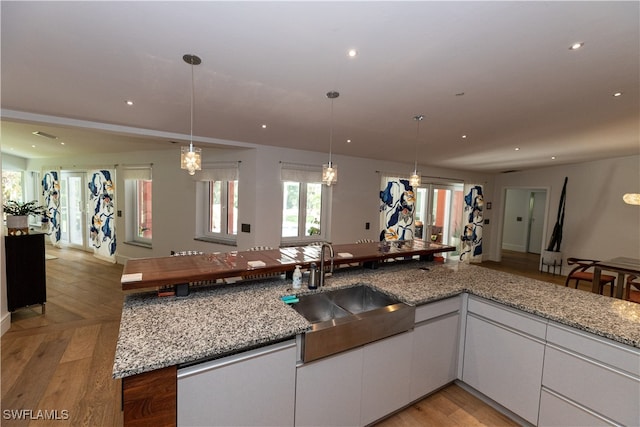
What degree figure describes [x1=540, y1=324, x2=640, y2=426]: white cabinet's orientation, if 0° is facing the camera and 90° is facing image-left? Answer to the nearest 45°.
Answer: approximately 45°

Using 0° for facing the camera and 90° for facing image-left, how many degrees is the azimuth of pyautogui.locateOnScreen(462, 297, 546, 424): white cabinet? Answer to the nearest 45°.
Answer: approximately 45°

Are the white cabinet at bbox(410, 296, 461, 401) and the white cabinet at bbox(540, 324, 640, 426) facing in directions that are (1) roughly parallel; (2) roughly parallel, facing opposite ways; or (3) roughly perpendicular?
roughly perpendicular

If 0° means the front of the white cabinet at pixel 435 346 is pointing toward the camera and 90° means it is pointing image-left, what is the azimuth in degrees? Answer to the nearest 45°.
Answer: approximately 315°

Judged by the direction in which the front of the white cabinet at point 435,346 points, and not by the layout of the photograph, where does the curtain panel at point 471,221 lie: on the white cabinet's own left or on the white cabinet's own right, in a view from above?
on the white cabinet's own left

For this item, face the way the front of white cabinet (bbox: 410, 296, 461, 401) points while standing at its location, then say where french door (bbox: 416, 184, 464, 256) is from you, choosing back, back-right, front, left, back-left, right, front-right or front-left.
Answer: back-left

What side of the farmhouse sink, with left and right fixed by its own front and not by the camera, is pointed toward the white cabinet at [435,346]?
left

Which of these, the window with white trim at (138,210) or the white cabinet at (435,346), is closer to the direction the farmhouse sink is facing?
the white cabinet
